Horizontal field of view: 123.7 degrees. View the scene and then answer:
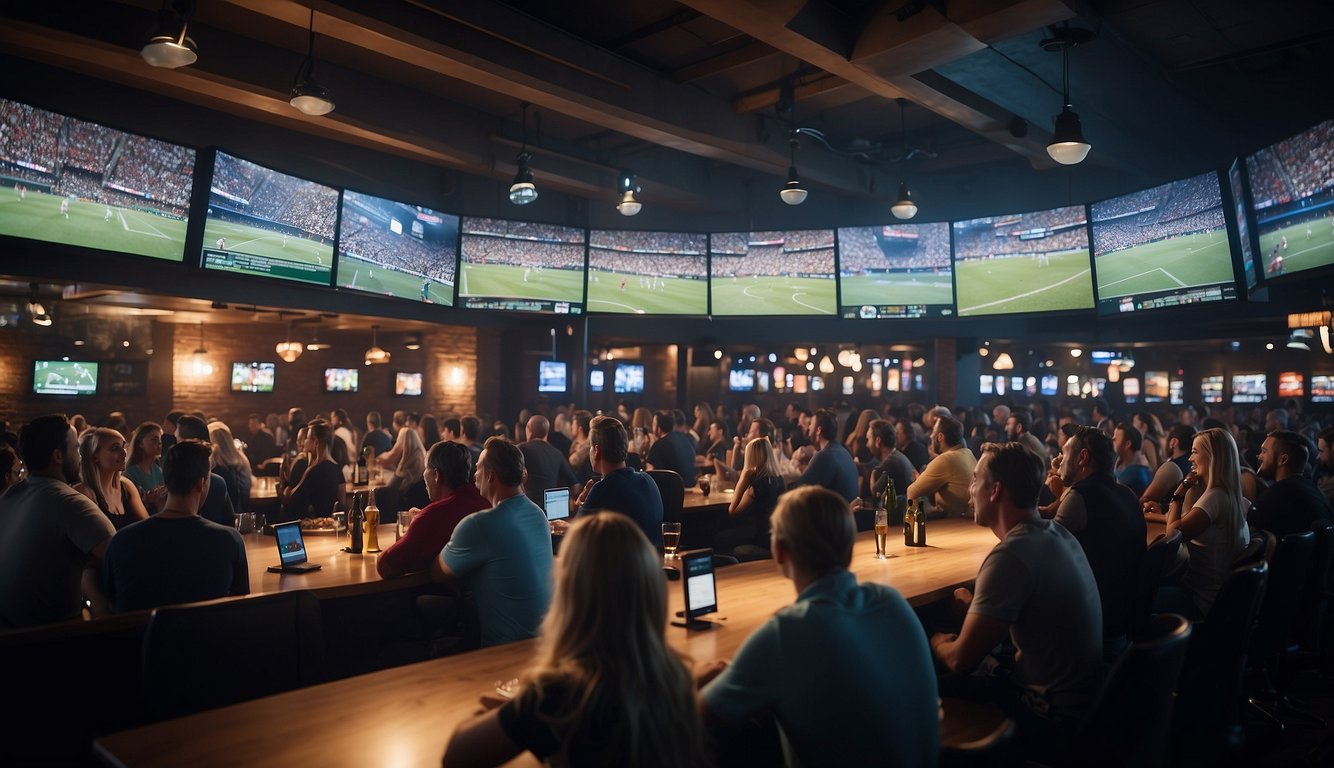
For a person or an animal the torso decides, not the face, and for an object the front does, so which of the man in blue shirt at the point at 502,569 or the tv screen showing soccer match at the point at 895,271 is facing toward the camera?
the tv screen showing soccer match

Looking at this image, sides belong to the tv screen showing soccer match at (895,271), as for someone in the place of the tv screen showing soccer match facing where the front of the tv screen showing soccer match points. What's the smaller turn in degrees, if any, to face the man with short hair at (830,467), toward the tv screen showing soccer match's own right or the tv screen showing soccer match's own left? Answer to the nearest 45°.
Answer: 0° — it already faces them

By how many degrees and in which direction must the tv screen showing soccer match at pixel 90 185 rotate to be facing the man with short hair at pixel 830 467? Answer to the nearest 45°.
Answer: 0° — it already faces them

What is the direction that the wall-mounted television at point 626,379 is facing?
toward the camera

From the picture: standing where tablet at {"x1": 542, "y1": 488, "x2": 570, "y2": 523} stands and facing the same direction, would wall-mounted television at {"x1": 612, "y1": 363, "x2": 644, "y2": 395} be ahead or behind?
behind

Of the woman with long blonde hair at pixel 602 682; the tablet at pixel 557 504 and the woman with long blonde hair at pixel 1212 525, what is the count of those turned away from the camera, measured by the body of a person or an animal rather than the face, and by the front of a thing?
1

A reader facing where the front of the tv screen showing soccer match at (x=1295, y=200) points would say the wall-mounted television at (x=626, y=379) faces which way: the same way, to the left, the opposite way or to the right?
to the left

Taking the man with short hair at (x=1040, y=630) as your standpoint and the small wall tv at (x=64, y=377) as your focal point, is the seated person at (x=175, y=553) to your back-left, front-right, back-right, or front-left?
front-left

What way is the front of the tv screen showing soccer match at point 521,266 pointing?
toward the camera

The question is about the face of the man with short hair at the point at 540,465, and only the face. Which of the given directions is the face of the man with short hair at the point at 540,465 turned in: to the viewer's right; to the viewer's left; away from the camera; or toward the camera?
away from the camera

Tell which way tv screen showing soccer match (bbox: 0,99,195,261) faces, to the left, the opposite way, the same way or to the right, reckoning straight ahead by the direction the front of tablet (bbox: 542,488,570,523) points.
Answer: to the left

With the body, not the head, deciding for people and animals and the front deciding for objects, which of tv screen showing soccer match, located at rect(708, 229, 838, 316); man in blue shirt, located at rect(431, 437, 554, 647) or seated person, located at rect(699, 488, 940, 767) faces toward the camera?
the tv screen showing soccer match

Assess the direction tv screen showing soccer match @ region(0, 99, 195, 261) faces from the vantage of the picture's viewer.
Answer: facing the viewer and to the right of the viewer

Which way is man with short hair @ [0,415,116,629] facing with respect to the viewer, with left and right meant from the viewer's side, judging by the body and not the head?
facing away from the viewer and to the right of the viewer

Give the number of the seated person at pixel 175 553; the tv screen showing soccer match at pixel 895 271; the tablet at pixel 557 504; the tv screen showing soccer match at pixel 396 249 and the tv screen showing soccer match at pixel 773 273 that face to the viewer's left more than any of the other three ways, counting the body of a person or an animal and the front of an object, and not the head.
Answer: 0
